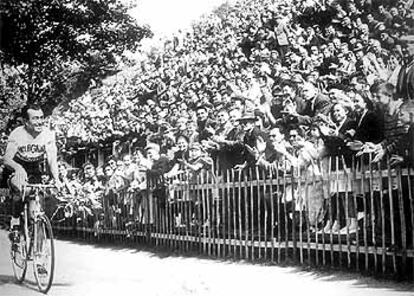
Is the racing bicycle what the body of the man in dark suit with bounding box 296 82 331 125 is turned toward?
yes

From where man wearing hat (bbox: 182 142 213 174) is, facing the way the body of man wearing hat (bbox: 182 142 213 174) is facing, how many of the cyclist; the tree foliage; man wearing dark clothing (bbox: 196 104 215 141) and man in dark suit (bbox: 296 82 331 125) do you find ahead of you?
1

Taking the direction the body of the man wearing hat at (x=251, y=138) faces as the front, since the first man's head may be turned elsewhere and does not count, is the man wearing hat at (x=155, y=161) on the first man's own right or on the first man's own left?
on the first man's own right

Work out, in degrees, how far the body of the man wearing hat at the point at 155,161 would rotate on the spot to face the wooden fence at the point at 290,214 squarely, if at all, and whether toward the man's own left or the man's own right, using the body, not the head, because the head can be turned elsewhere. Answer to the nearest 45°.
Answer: approximately 90° to the man's own left

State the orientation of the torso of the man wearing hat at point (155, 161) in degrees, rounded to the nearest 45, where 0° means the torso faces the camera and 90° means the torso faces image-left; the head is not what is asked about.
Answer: approximately 45°

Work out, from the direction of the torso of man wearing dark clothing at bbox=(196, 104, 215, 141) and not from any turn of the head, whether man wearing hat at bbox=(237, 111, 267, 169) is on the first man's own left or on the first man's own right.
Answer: on the first man's own left
